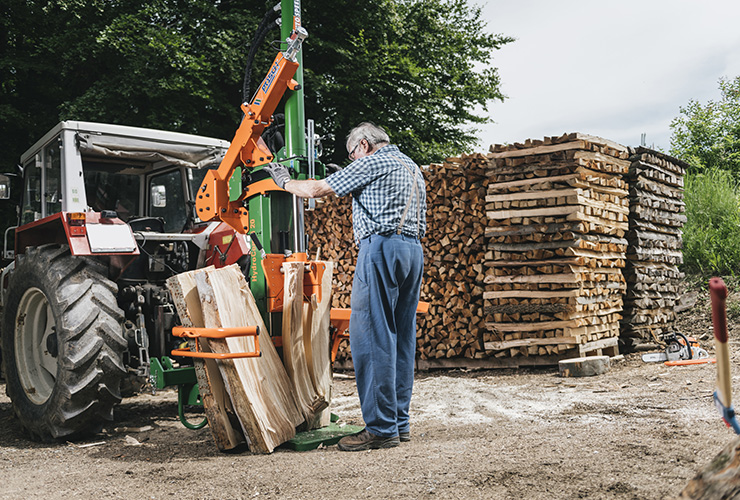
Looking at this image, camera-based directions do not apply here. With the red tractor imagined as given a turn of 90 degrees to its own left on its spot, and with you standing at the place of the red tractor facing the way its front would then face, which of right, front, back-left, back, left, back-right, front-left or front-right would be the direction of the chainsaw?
back-left

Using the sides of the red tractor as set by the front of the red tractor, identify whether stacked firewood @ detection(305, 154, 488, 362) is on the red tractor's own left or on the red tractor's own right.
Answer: on the red tractor's own right

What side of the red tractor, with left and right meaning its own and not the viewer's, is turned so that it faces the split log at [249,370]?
back

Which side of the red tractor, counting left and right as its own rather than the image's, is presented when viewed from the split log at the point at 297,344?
back

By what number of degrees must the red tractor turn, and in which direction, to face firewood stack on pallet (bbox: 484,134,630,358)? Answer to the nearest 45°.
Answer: approximately 135° to its right

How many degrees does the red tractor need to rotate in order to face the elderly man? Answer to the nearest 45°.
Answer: approximately 180°

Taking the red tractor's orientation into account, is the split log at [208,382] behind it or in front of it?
behind

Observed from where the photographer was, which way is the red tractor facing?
facing away from the viewer and to the left of the viewer

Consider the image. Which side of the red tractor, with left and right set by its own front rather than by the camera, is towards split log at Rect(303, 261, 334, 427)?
back

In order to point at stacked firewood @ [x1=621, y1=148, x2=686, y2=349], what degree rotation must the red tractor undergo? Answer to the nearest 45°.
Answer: approximately 135° to its right
